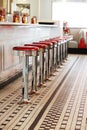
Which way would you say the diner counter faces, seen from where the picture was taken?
facing the viewer and to the right of the viewer
